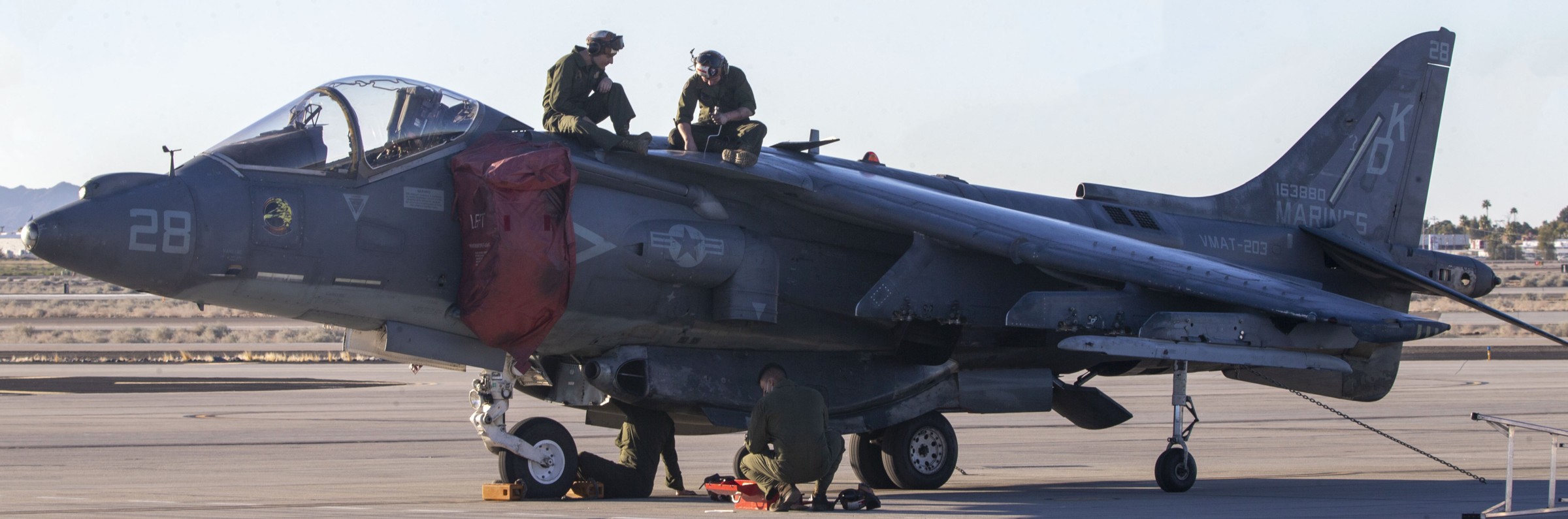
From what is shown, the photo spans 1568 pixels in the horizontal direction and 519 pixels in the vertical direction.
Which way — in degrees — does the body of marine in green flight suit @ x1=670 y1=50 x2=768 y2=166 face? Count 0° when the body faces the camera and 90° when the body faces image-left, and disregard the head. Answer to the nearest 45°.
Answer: approximately 0°

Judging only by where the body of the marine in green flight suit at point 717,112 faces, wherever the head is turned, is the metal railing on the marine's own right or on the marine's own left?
on the marine's own left

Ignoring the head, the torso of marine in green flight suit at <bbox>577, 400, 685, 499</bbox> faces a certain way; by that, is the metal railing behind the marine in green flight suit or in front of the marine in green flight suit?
behind

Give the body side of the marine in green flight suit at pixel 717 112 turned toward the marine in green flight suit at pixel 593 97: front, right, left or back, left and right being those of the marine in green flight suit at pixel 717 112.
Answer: right

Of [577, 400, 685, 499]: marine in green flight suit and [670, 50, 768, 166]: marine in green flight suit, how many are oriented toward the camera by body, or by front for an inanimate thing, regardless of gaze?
1

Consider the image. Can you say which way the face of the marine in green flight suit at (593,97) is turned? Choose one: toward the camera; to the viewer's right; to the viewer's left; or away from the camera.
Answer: to the viewer's right
